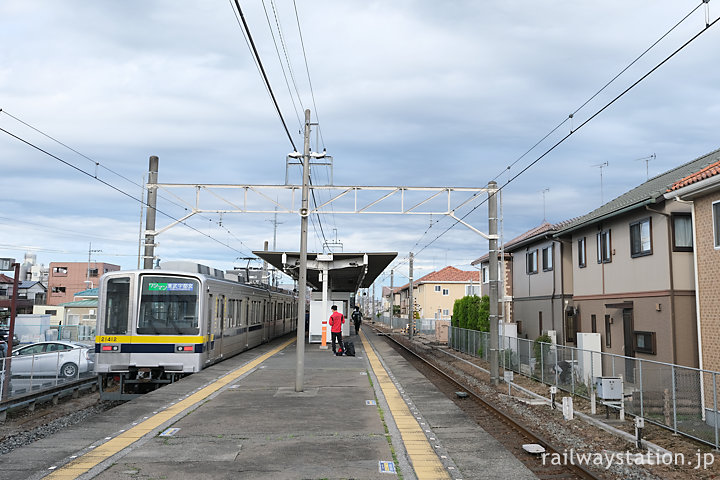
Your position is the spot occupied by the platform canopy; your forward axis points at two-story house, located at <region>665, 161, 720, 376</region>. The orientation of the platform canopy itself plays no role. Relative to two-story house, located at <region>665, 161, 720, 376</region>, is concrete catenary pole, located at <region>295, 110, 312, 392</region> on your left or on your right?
right

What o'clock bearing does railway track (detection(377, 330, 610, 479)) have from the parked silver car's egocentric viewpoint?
The railway track is roughly at 8 o'clock from the parked silver car.

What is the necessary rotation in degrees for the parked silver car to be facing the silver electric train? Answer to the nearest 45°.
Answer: approximately 135° to its left

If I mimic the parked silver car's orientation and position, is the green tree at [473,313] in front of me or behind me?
behind

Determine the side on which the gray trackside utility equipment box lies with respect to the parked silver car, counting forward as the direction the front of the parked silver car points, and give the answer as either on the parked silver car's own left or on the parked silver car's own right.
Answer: on the parked silver car's own left

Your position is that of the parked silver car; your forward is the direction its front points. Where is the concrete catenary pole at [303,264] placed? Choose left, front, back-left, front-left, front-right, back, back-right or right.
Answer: back-left

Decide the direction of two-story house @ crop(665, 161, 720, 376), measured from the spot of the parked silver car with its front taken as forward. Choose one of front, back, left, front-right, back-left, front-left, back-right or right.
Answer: back-left

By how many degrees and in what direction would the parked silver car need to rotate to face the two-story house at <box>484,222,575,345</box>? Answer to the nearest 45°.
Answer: approximately 180°

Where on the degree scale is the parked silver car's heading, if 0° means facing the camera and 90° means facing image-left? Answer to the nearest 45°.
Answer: approximately 90°

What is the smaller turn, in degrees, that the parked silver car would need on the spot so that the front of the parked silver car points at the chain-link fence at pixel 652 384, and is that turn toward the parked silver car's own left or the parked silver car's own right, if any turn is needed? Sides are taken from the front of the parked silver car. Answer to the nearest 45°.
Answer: approximately 135° to the parked silver car's own left
